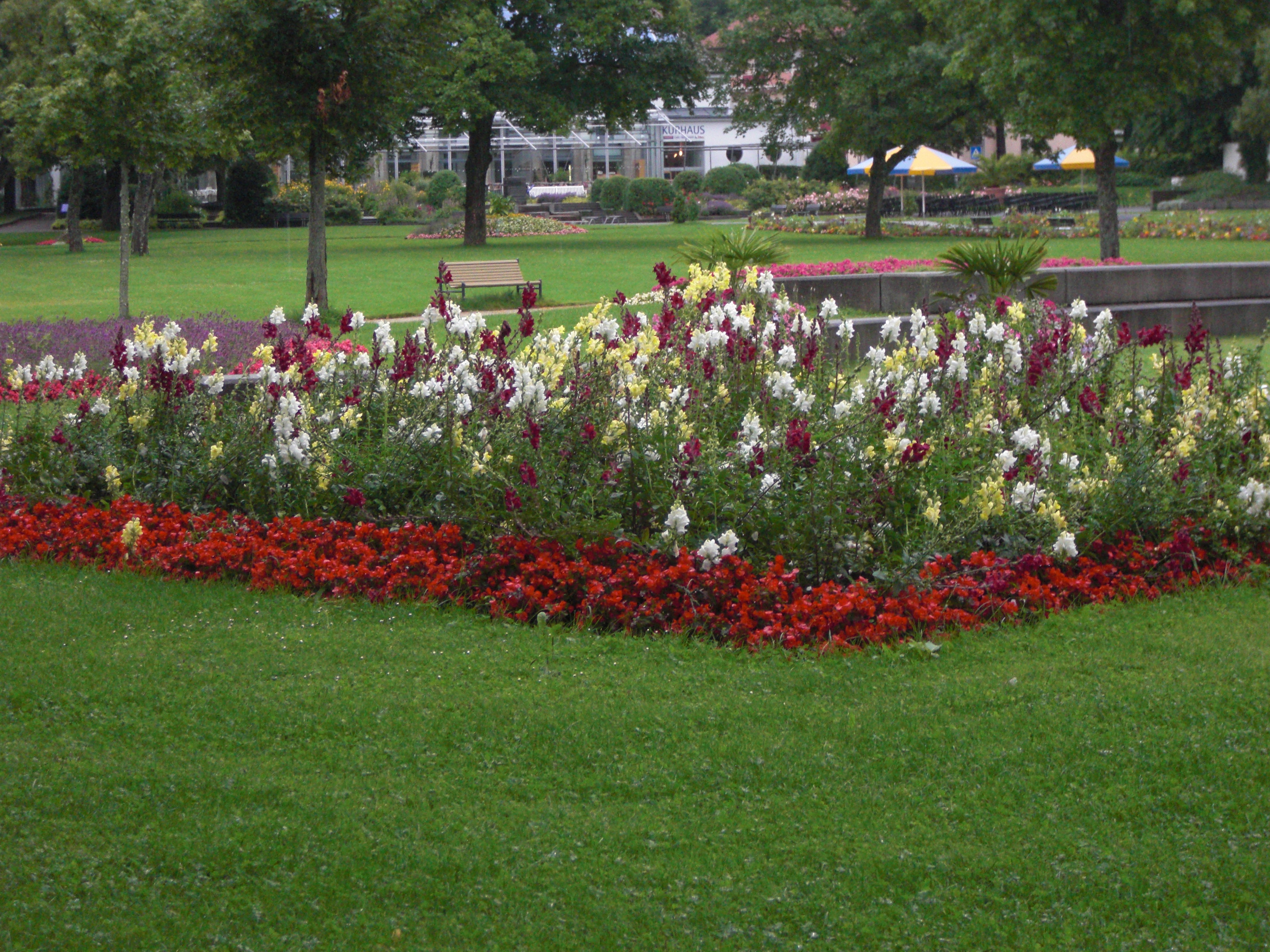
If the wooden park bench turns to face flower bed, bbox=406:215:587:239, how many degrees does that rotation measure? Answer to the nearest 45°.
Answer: approximately 135° to its left

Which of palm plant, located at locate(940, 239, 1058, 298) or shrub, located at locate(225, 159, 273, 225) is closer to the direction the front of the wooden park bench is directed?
the palm plant

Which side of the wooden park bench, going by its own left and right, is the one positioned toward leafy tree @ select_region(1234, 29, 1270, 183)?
left

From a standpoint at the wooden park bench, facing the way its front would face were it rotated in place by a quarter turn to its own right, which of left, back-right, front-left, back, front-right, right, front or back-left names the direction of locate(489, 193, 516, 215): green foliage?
back-right

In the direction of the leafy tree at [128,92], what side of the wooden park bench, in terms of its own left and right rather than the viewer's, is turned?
right

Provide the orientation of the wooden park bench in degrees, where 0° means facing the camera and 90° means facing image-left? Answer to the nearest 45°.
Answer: approximately 315°

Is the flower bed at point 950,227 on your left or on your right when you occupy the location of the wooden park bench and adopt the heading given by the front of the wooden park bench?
on your left
